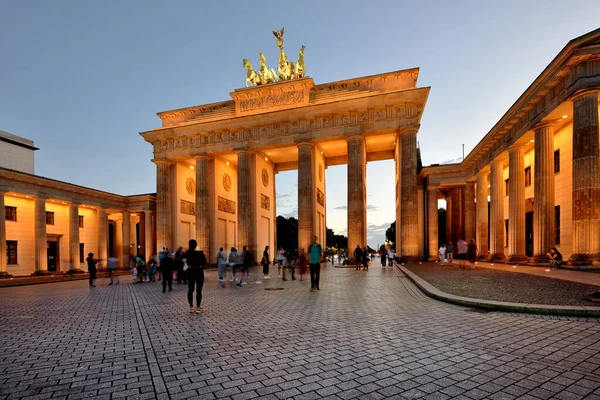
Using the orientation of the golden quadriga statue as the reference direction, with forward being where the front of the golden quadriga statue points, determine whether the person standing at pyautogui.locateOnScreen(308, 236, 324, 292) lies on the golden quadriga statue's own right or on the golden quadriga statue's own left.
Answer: on the golden quadriga statue's own left

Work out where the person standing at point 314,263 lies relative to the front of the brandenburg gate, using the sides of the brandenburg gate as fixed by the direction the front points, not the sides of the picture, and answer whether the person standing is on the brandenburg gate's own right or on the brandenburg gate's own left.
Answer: on the brandenburg gate's own left

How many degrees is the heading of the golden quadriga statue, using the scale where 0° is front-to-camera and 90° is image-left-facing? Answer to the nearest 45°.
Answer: approximately 45°
